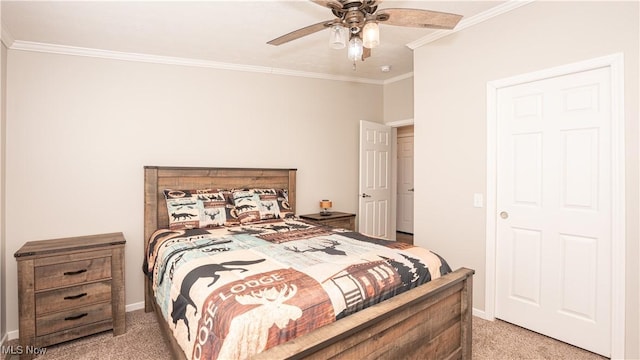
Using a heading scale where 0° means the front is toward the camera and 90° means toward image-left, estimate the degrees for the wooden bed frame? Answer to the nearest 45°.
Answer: approximately 315°

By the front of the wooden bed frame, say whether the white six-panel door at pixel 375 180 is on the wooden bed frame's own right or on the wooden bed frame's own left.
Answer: on the wooden bed frame's own left

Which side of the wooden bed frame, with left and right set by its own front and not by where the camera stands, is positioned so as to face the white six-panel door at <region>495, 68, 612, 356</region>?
left

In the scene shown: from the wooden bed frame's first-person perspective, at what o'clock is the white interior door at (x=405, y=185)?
The white interior door is roughly at 8 o'clock from the wooden bed frame.

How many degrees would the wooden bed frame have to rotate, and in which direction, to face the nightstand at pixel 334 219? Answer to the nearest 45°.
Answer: approximately 135° to its left
